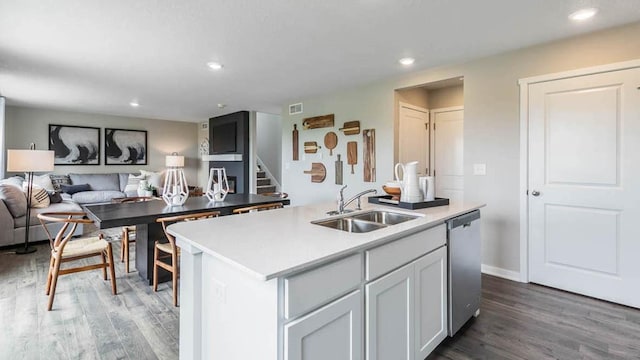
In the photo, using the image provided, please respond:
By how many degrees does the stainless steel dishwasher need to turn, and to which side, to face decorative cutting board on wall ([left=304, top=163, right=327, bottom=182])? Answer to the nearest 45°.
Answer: approximately 180°

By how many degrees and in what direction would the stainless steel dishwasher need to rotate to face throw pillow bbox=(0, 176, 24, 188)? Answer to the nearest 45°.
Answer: approximately 135° to its right

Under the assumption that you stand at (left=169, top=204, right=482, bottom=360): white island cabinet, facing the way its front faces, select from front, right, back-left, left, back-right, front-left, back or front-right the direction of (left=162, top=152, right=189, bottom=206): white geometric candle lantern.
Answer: back

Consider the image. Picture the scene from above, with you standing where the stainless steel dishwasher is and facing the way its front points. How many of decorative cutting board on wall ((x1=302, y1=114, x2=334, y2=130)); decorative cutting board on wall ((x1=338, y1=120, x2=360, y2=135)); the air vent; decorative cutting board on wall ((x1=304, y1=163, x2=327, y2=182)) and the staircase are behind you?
5

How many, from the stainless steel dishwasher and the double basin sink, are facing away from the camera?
0

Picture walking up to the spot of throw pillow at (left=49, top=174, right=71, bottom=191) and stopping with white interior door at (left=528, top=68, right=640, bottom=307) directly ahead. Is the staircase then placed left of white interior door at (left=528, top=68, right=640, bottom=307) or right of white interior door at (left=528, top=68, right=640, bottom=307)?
left

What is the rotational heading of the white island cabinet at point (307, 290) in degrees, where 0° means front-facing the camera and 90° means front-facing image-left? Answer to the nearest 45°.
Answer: approximately 315°

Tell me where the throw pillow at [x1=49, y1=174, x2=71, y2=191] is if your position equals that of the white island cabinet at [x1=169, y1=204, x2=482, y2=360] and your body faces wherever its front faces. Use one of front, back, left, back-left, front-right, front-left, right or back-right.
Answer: back

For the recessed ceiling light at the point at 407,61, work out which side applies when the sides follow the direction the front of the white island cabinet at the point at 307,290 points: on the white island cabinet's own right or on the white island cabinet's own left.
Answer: on the white island cabinet's own left

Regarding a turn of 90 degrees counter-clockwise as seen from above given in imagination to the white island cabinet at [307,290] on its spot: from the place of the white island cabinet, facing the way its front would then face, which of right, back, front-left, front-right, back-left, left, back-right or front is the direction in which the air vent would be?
front-left

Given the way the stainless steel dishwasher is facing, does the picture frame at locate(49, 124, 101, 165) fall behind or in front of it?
behind

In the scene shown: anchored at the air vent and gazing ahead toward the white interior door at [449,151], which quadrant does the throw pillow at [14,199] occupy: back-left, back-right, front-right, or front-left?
back-right

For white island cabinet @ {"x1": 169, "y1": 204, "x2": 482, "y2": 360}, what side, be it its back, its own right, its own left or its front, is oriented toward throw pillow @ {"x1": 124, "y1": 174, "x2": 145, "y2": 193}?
back

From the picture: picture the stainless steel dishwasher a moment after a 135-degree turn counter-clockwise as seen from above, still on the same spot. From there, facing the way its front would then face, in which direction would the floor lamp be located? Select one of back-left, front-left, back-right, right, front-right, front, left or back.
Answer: left

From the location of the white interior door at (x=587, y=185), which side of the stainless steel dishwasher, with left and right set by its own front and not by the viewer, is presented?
left

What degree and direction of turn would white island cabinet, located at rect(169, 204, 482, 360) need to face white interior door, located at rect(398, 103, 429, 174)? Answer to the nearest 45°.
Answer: approximately 135° to its left
